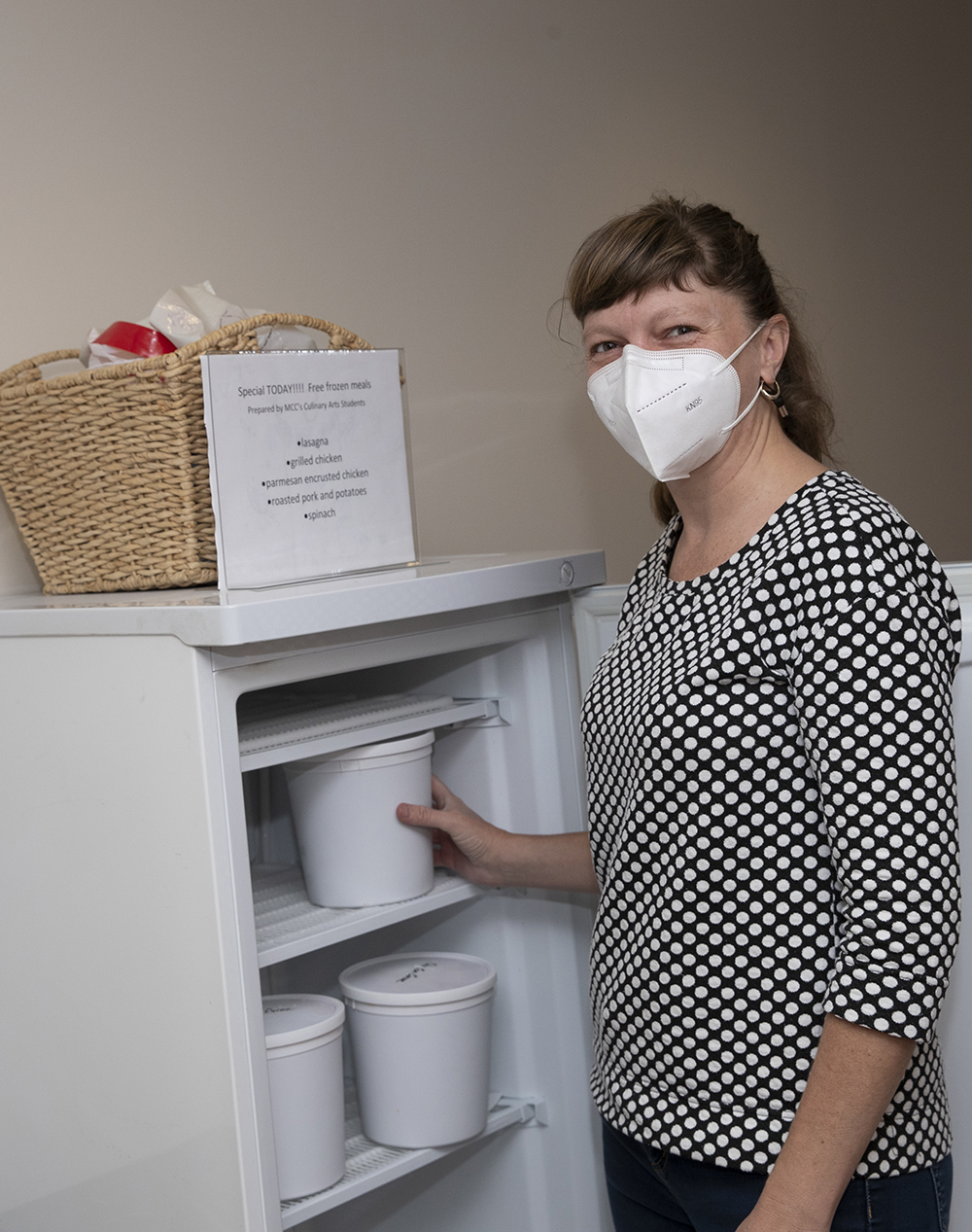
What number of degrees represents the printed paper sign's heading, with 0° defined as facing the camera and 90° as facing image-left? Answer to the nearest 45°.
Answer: approximately 315°

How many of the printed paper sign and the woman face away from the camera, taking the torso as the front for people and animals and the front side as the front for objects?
0

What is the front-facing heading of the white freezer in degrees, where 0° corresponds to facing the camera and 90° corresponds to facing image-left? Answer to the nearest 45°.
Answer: approximately 315°
